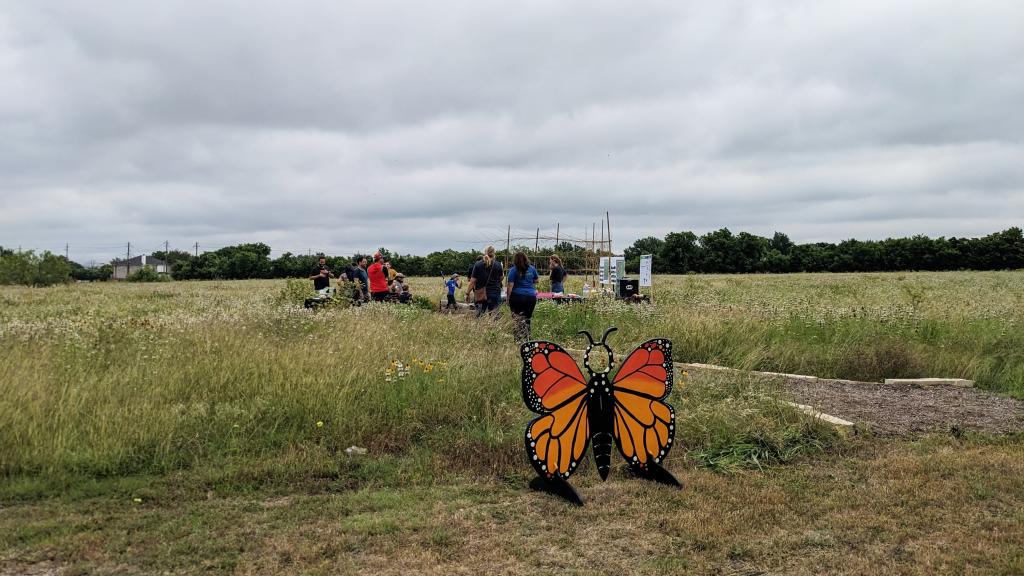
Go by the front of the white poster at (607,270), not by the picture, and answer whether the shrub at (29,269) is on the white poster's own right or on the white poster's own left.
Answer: on the white poster's own right

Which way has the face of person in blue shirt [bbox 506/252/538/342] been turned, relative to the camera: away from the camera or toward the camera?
away from the camera

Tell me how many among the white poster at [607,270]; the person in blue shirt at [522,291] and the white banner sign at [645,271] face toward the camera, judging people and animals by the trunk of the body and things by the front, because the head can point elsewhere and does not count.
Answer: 2

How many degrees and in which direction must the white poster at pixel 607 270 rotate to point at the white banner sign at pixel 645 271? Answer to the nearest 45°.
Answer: approximately 45° to its left

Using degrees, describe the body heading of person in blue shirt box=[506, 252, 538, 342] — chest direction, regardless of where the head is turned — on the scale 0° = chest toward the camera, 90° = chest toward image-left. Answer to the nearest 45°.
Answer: approximately 180°

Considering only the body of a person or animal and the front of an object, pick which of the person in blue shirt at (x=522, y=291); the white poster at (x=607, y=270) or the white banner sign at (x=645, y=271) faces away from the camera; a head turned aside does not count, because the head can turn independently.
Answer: the person in blue shirt

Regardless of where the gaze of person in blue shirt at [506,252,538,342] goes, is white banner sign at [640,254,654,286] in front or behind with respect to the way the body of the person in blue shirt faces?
in front

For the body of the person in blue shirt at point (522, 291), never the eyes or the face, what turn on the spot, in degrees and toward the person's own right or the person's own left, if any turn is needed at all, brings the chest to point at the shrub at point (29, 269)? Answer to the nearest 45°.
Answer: approximately 45° to the person's own left

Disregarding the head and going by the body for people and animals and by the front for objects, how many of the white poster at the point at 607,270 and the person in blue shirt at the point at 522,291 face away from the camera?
1

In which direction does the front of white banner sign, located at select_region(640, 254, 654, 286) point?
toward the camera

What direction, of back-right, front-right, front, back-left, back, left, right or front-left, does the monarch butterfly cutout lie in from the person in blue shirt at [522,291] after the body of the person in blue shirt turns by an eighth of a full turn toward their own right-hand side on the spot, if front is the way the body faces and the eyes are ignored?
back-right

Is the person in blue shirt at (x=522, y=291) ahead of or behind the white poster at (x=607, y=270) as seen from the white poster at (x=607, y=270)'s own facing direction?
ahead
